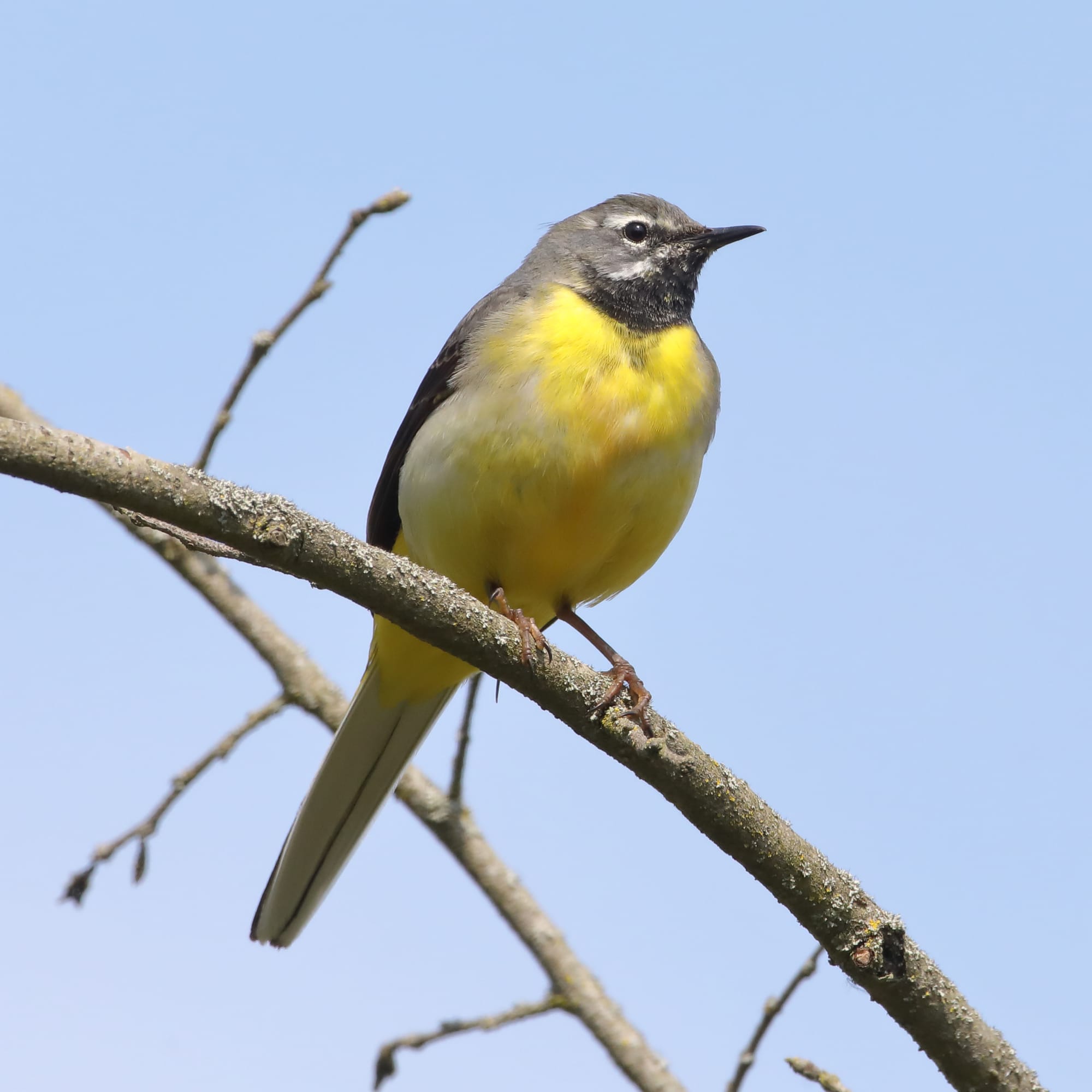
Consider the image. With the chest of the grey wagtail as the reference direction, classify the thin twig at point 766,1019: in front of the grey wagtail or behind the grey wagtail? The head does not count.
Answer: in front

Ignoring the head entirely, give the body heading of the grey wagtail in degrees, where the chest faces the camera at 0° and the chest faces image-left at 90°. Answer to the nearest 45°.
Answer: approximately 315°
